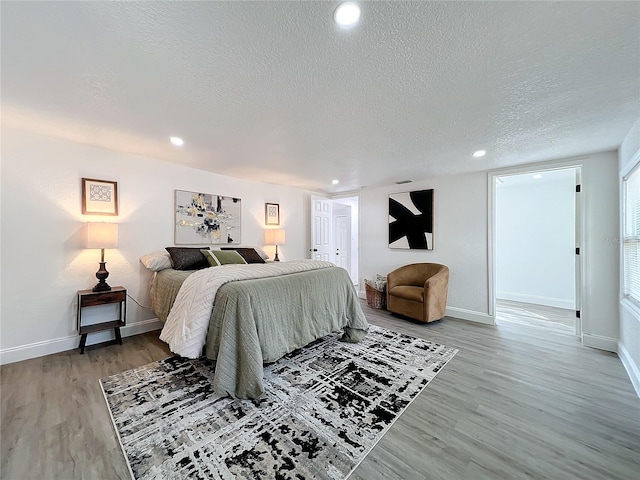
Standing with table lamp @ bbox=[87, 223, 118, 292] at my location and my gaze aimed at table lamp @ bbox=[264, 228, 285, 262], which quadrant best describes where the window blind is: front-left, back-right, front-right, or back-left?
front-right

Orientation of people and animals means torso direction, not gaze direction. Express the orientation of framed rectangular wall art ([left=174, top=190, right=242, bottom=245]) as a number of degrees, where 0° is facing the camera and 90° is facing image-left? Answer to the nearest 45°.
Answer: approximately 315°

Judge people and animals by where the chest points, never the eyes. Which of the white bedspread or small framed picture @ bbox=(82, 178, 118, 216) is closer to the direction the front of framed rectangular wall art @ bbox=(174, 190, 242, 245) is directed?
the white bedspread

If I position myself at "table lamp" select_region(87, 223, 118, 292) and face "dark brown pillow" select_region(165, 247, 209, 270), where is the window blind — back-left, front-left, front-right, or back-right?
front-right

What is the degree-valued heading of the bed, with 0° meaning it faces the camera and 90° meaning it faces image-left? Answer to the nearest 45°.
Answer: approximately 315°

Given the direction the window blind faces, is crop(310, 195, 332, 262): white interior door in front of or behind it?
in front

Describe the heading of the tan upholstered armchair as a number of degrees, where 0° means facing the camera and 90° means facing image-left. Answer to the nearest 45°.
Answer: approximately 45°

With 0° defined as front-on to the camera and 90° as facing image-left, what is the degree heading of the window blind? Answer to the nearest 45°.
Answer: approximately 90°

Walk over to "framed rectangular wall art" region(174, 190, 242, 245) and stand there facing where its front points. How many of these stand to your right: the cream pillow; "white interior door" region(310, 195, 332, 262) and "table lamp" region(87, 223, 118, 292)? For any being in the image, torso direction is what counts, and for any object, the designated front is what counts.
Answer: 2

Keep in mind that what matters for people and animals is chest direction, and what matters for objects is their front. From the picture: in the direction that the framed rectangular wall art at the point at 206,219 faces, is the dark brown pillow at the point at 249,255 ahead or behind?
ahead

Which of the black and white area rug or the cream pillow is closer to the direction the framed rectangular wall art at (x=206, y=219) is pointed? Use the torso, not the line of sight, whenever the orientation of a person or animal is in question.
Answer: the black and white area rug

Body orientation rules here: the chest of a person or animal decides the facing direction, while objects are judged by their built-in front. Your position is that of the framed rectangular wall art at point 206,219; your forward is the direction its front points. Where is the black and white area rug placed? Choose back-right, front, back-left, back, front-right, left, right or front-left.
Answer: front-right

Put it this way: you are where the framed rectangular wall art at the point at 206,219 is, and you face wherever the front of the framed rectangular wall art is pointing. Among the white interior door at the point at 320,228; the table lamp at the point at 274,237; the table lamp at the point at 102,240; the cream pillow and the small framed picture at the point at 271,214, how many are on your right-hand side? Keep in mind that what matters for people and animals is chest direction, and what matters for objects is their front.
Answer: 2

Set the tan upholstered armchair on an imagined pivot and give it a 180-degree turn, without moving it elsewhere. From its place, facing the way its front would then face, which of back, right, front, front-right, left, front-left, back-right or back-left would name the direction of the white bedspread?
back

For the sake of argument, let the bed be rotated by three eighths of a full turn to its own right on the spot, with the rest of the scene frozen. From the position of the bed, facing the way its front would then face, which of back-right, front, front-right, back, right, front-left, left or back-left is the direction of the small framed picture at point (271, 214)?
right

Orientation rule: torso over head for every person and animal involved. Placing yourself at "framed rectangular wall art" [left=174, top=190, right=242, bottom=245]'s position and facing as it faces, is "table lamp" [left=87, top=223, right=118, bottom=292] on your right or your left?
on your right

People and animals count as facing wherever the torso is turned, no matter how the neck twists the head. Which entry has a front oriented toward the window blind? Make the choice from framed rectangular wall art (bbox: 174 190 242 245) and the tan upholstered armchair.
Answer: the framed rectangular wall art

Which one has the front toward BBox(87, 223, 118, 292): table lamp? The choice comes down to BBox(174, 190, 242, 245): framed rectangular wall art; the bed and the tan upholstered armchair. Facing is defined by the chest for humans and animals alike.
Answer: the tan upholstered armchair
